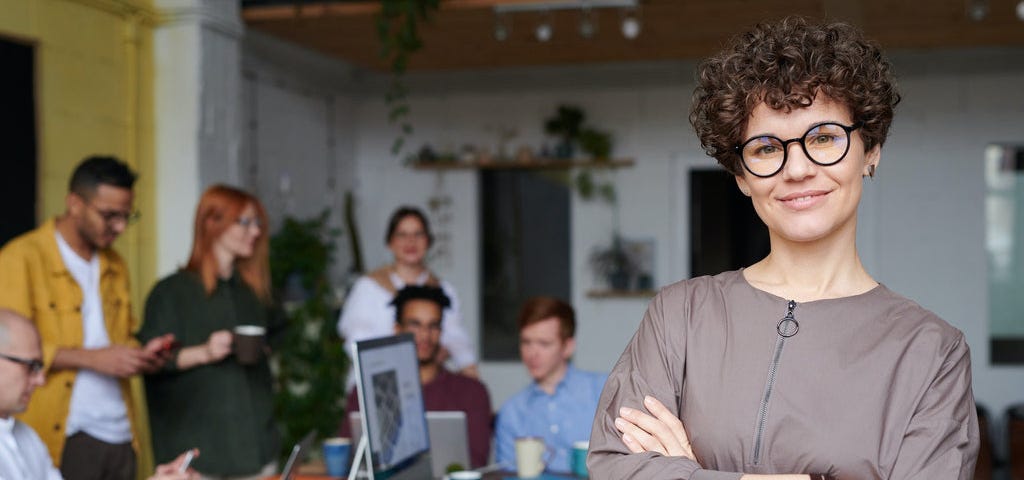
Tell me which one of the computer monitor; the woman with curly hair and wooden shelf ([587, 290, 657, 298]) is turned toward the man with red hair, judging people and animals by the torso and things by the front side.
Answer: the wooden shelf

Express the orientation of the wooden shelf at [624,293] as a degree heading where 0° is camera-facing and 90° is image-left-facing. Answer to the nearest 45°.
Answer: approximately 0°

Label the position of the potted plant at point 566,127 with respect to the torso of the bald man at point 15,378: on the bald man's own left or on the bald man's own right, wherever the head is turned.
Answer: on the bald man's own left

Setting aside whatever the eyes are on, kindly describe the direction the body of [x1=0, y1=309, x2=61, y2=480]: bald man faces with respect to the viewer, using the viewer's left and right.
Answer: facing to the right of the viewer

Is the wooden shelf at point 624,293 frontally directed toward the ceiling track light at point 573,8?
yes

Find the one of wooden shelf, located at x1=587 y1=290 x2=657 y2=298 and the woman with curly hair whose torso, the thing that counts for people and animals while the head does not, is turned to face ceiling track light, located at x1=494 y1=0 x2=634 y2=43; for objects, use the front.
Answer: the wooden shelf

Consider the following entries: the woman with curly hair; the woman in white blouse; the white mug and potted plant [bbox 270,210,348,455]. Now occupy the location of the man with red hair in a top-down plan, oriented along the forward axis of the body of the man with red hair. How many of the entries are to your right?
2

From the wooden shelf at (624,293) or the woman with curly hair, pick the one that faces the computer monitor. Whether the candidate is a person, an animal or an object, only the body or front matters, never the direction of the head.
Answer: the wooden shelf
